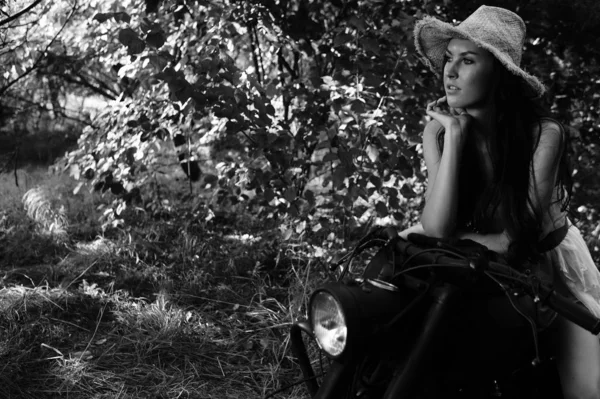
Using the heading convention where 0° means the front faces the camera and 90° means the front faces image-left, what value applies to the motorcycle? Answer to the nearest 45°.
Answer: approximately 45°

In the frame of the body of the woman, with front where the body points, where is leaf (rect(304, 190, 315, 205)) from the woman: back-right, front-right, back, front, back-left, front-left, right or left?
right

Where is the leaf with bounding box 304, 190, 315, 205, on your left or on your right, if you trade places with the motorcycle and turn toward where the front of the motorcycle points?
on your right

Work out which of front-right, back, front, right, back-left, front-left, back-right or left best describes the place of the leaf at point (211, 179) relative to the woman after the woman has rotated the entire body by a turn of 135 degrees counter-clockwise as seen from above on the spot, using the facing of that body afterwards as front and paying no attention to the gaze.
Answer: back-left

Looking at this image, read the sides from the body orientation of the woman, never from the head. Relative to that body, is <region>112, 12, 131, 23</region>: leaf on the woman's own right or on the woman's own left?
on the woman's own right

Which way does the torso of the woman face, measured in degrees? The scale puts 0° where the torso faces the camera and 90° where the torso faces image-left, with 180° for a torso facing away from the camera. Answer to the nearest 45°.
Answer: approximately 45°

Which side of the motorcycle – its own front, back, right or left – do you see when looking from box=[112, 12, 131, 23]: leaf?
right
